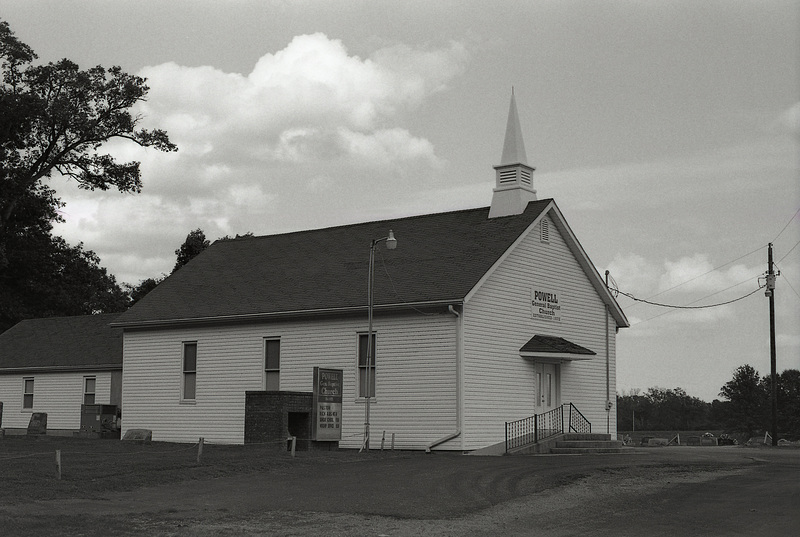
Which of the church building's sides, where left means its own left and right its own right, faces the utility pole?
left

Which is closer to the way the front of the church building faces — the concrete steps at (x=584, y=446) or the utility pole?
the concrete steps

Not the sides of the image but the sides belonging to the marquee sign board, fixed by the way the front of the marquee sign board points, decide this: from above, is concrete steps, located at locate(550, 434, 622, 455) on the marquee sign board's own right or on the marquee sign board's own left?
on the marquee sign board's own left

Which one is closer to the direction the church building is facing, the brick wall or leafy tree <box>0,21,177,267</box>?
the brick wall

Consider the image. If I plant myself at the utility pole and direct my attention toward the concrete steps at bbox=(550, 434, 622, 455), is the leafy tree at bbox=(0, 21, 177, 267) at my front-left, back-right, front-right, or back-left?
front-right

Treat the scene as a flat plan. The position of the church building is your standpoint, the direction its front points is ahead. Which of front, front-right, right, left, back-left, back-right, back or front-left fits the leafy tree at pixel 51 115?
back

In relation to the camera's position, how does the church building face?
facing the viewer and to the right of the viewer

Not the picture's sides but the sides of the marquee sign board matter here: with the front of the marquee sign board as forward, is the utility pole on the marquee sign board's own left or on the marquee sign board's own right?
on the marquee sign board's own left

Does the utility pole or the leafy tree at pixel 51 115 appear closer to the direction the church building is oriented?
the utility pole
